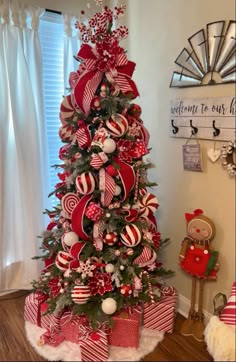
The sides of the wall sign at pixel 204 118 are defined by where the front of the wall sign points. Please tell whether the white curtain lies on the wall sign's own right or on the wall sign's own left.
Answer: on the wall sign's own right

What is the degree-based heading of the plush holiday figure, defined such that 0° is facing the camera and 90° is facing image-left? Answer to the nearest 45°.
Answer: approximately 45°

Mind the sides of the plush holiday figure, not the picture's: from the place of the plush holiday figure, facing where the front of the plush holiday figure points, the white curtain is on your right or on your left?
on your right

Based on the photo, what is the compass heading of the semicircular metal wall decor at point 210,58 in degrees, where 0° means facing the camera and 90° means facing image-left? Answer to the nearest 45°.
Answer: approximately 45°

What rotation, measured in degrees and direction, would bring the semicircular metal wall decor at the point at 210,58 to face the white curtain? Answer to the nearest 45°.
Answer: approximately 45° to its right

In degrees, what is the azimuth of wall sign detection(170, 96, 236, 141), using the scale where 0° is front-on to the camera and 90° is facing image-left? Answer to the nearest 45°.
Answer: approximately 45°
